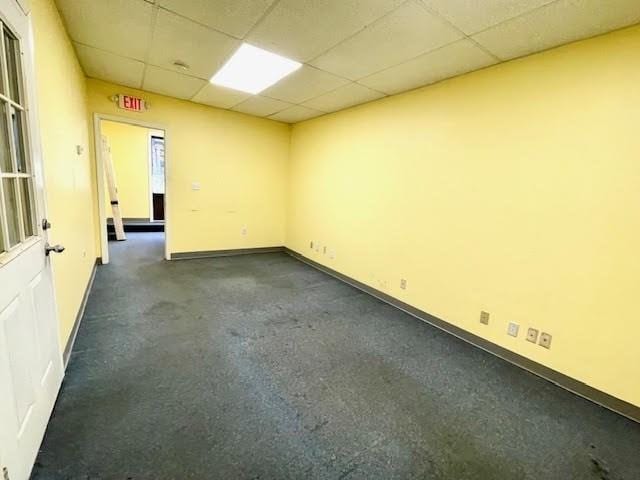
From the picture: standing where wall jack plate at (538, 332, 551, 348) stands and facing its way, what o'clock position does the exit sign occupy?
The exit sign is roughly at 1 o'clock from the wall jack plate.

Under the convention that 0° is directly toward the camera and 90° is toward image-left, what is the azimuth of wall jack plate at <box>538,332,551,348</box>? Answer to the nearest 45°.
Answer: approximately 45°

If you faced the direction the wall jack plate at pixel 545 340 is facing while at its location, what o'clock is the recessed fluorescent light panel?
The recessed fluorescent light panel is roughly at 1 o'clock from the wall jack plate.
